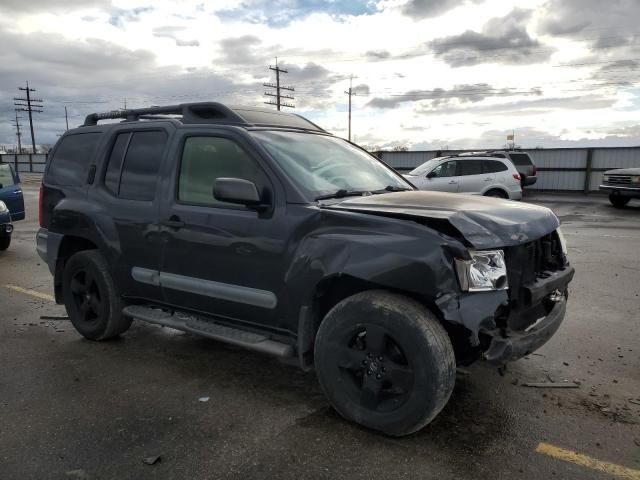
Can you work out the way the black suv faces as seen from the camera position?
facing the viewer and to the right of the viewer

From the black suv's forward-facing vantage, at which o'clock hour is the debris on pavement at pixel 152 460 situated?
The debris on pavement is roughly at 3 o'clock from the black suv.

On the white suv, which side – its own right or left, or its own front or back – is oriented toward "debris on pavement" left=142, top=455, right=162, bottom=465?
left

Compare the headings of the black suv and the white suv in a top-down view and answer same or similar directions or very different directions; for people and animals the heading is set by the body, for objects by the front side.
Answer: very different directions

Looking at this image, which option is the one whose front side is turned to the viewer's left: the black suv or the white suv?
the white suv

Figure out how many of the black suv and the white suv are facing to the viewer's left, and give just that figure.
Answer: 1

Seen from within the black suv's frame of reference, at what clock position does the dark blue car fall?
The dark blue car is roughly at 6 o'clock from the black suv.

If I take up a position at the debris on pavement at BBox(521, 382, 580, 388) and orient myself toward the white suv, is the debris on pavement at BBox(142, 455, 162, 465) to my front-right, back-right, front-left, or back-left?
back-left

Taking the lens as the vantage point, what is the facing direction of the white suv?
facing to the left of the viewer

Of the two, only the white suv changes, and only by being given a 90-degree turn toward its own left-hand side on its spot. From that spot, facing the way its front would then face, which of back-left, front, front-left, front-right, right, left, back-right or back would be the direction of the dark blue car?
front-right
